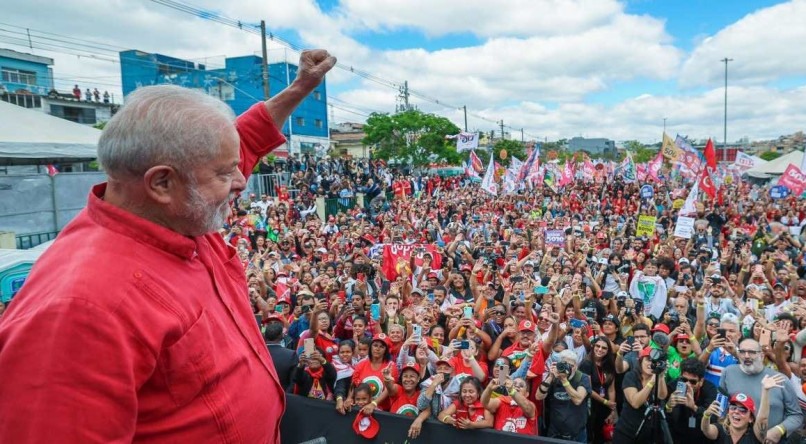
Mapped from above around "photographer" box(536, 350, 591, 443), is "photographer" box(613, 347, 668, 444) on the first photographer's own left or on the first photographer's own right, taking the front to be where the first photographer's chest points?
on the first photographer's own left

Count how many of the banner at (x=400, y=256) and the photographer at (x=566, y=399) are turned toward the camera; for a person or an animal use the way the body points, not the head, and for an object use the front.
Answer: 2

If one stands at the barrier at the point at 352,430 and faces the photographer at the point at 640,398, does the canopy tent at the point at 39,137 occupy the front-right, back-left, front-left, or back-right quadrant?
back-left

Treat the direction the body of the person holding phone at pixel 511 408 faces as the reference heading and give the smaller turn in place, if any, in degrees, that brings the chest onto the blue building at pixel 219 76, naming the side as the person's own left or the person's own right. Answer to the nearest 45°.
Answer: approximately 90° to the person's own right

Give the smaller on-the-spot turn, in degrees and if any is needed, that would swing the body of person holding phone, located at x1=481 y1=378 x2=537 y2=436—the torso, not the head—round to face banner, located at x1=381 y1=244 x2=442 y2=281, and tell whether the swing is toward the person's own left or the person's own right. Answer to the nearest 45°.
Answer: approximately 135° to the person's own right

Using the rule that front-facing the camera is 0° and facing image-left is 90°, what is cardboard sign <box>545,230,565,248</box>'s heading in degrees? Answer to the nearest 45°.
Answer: approximately 0°

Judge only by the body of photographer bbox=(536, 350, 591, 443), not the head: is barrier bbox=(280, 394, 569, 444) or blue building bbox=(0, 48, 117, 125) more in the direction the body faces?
the barrier

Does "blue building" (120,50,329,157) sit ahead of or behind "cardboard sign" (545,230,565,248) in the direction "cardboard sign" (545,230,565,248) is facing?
behind

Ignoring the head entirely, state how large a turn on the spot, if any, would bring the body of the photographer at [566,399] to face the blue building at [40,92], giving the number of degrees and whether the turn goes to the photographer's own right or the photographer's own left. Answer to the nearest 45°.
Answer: approximately 135° to the photographer's own right

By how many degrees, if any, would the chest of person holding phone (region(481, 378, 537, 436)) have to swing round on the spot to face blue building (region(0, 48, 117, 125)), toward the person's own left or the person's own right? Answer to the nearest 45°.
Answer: approximately 90° to the person's own right

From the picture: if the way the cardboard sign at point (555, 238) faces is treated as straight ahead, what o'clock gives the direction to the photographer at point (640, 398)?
The photographer is roughly at 12 o'clock from the cardboard sign.
